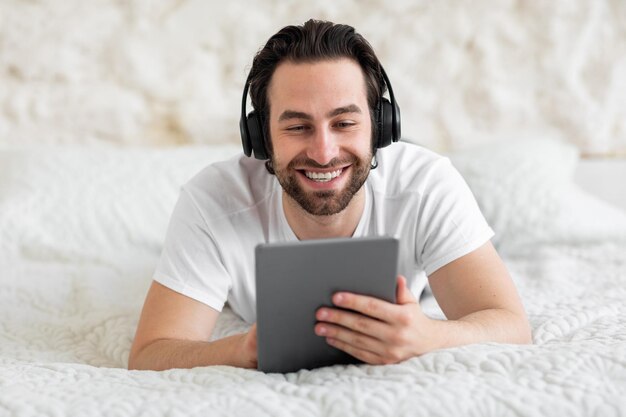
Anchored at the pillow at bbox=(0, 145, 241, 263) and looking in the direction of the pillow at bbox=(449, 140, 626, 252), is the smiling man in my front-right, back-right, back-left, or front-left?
front-right

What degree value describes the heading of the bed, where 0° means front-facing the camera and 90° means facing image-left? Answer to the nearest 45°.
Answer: approximately 0°
